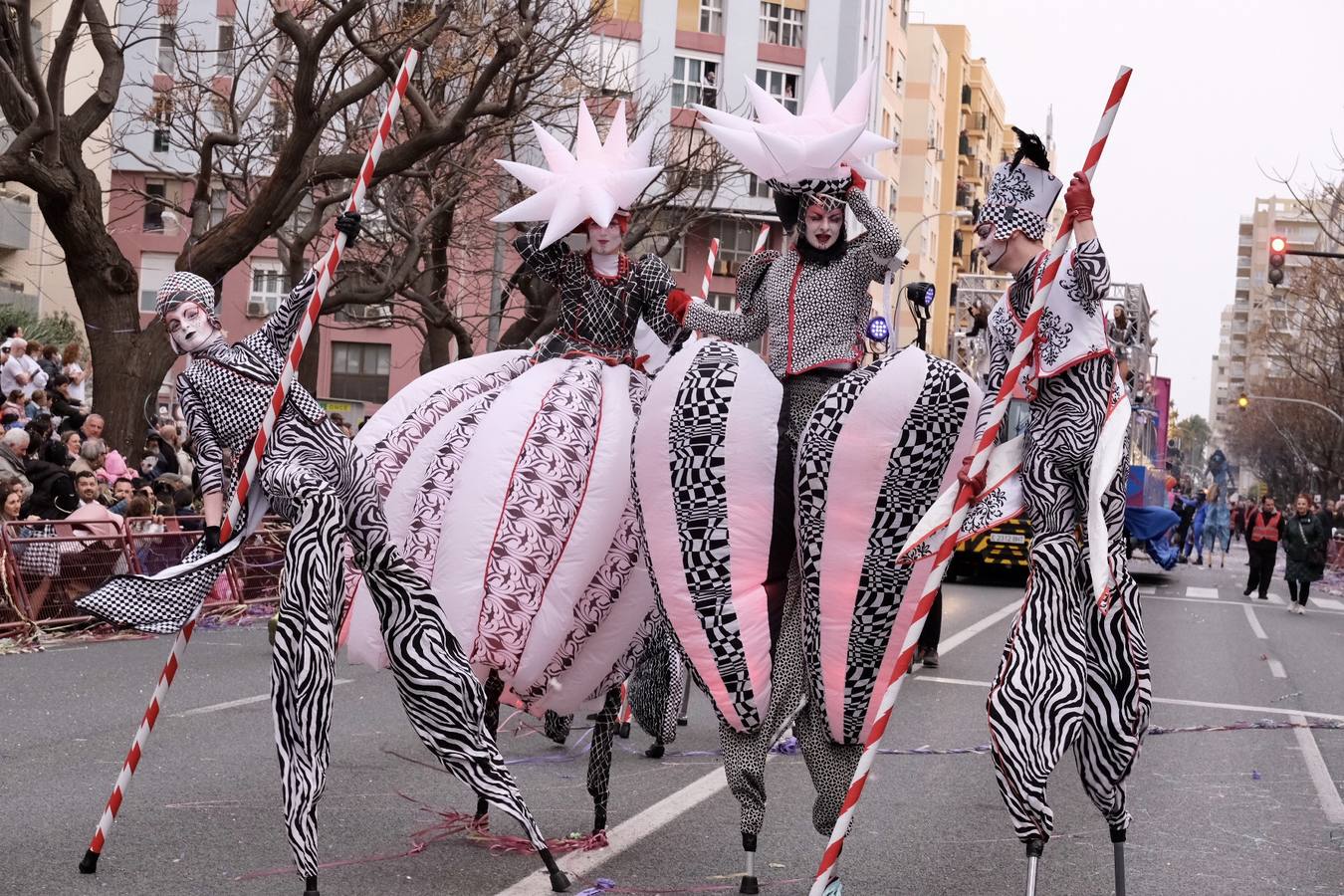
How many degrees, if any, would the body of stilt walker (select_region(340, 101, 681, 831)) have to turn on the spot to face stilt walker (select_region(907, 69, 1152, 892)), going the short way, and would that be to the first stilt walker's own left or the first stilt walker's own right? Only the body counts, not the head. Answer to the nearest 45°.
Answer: approximately 45° to the first stilt walker's own left

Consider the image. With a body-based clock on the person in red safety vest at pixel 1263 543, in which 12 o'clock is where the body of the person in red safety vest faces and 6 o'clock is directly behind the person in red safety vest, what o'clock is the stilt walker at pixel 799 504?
The stilt walker is roughly at 12 o'clock from the person in red safety vest.

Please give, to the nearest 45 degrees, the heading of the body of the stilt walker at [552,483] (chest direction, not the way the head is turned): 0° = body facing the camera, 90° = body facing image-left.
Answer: approximately 0°

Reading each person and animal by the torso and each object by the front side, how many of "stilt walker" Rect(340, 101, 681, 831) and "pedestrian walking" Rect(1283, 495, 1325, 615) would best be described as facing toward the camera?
2

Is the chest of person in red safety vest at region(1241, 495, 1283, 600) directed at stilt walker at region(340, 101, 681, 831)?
yes

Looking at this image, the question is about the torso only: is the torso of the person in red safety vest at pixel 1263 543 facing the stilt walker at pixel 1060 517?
yes

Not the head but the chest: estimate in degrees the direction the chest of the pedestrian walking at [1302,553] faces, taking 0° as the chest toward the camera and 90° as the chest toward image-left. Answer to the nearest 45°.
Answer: approximately 0°

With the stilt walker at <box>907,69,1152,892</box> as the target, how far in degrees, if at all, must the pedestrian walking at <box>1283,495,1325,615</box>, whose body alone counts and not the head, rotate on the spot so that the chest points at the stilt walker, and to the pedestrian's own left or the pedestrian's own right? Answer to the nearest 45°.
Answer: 0° — they already face them

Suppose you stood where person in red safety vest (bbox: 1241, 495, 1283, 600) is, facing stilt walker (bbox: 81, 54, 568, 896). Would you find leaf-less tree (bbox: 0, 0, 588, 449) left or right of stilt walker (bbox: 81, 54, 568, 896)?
right

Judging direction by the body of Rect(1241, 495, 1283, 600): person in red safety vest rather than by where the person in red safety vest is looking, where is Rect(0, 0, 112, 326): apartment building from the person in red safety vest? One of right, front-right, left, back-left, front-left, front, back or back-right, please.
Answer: right

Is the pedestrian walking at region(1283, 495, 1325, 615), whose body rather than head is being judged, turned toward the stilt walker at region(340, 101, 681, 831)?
yes

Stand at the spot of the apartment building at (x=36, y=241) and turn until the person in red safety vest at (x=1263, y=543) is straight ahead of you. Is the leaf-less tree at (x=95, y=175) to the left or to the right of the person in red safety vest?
right

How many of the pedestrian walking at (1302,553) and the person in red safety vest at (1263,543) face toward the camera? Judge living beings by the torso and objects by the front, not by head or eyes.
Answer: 2
